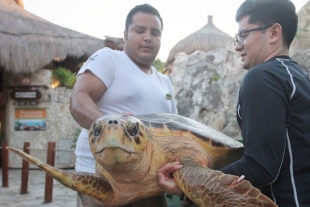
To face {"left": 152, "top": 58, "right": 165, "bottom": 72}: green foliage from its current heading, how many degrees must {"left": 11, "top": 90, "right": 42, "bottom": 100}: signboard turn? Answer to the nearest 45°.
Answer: approximately 135° to its left

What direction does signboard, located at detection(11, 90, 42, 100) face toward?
toward the camera

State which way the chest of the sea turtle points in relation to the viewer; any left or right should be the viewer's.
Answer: facing the viewer and to the left of the viewer

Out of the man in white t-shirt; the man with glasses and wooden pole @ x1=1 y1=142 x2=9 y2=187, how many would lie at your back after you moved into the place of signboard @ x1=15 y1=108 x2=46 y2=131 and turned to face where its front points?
0

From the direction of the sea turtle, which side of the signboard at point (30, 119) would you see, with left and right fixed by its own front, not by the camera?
front

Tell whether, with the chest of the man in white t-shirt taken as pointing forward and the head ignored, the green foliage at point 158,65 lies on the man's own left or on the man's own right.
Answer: on the man's own left

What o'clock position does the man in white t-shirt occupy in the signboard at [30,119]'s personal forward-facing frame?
The man in white t-shirt is roughly at 12 o'clock from the signboard.

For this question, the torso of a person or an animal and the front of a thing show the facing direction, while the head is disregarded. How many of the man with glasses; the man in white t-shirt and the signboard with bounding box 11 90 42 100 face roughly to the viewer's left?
1

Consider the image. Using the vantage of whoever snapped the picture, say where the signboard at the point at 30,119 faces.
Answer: facing the viewer

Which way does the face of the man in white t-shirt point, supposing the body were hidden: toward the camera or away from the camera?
toward the camera

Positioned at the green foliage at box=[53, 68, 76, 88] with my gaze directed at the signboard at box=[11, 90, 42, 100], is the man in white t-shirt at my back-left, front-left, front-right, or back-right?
front-left

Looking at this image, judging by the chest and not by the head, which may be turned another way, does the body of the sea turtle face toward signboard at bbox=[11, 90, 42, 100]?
no

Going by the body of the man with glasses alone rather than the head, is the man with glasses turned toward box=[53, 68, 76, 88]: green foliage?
no

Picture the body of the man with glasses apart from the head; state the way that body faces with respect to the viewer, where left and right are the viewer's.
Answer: facing to the left of the viewer
